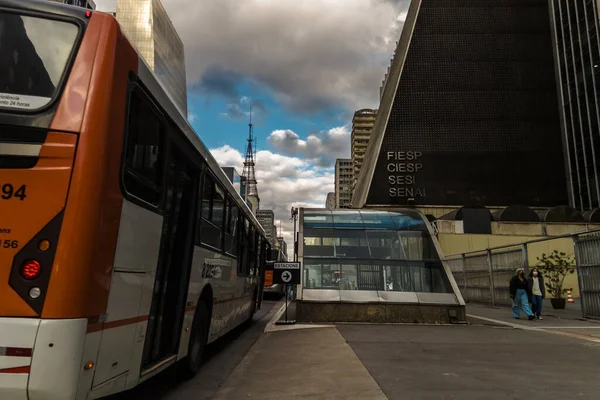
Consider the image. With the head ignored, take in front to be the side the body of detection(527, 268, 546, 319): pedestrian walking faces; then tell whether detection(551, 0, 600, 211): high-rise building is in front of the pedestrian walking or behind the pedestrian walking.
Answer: behind

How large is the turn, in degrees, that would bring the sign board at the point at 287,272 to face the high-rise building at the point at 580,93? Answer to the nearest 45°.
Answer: approximately 135° to its left

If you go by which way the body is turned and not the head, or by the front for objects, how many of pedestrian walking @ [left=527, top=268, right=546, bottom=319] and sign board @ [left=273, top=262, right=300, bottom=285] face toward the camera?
2

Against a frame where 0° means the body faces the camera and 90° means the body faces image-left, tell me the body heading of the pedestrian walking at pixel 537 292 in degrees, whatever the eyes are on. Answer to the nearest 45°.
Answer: approximately 0°

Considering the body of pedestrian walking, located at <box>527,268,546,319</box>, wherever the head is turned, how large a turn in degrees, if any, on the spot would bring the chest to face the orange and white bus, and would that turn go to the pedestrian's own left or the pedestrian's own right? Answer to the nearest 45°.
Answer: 0° — they already face it

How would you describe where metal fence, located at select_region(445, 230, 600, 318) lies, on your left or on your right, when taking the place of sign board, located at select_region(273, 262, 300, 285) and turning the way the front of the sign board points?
on your left

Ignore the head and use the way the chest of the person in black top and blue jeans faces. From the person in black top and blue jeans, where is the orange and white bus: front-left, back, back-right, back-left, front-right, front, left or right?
front-right

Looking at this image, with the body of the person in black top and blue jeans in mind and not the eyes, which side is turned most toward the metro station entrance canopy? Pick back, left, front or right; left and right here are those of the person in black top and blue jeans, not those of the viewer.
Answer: right

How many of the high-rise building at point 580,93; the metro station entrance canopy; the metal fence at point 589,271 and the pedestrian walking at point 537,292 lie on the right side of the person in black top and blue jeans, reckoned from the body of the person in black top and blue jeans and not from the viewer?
1

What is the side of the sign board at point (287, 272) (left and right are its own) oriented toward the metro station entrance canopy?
left

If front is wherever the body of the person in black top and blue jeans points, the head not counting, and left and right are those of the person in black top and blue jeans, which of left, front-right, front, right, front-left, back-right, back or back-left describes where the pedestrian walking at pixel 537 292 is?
left

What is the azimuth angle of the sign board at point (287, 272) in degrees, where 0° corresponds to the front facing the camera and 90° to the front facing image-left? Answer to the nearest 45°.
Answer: approximately 0°

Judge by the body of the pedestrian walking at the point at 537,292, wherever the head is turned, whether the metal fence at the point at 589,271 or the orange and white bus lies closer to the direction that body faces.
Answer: the orange and white bus
